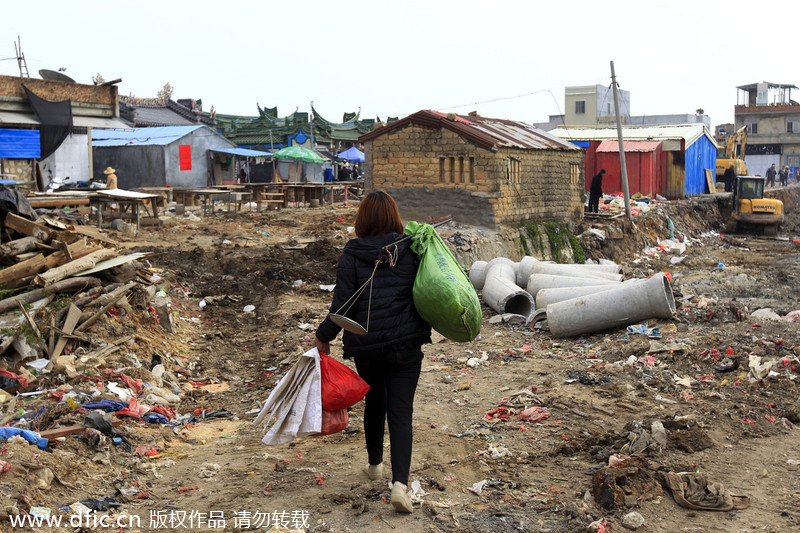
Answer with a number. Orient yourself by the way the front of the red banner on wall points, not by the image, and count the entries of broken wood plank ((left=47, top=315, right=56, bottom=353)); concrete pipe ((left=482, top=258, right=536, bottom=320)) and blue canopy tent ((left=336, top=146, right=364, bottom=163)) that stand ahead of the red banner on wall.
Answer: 2

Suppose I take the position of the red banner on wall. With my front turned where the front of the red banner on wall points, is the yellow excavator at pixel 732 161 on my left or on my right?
on my left

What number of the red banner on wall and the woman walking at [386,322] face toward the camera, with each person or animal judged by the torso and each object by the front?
1

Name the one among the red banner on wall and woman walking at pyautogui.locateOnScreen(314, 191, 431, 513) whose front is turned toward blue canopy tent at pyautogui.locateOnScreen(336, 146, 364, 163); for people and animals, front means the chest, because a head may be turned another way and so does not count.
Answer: the woman walking

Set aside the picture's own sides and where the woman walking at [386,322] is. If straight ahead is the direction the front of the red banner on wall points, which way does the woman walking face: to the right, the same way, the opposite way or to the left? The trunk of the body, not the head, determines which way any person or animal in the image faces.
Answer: the opposite way

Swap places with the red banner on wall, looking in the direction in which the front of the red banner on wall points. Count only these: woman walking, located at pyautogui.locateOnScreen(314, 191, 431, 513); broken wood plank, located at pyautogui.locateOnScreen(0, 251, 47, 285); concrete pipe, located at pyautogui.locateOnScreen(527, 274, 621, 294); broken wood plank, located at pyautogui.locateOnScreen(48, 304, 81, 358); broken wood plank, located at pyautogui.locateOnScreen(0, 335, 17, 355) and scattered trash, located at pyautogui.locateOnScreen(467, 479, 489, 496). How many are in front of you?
6

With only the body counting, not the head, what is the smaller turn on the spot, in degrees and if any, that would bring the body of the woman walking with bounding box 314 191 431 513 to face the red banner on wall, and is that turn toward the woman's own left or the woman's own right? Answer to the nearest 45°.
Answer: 0° — they already face it

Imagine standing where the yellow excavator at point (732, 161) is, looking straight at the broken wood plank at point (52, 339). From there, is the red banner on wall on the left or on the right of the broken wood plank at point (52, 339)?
right

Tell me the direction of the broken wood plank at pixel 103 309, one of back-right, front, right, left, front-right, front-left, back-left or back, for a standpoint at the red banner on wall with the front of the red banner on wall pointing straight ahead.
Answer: front

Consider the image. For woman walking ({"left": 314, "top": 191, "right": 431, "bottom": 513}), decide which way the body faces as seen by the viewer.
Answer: away from the camera

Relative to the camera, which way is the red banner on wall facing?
toward the camera
